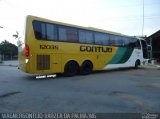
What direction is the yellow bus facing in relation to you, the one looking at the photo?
facing away from the viewer and to the right of the viewer
